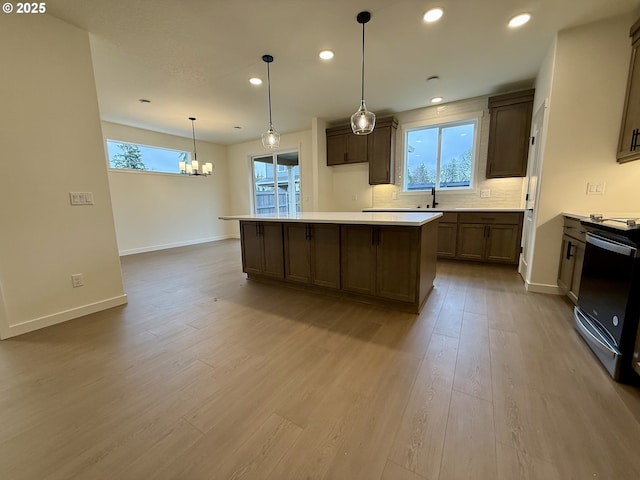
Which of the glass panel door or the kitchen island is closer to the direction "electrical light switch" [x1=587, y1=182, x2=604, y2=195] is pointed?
the kitchen island

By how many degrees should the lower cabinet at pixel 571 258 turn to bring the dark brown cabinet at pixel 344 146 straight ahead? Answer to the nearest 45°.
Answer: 0° — it already faces it

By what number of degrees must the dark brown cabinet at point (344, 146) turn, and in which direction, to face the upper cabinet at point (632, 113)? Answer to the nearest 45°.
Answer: approximately 45° to its left

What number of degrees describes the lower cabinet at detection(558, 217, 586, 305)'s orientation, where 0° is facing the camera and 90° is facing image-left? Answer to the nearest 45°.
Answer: approximately 90°
